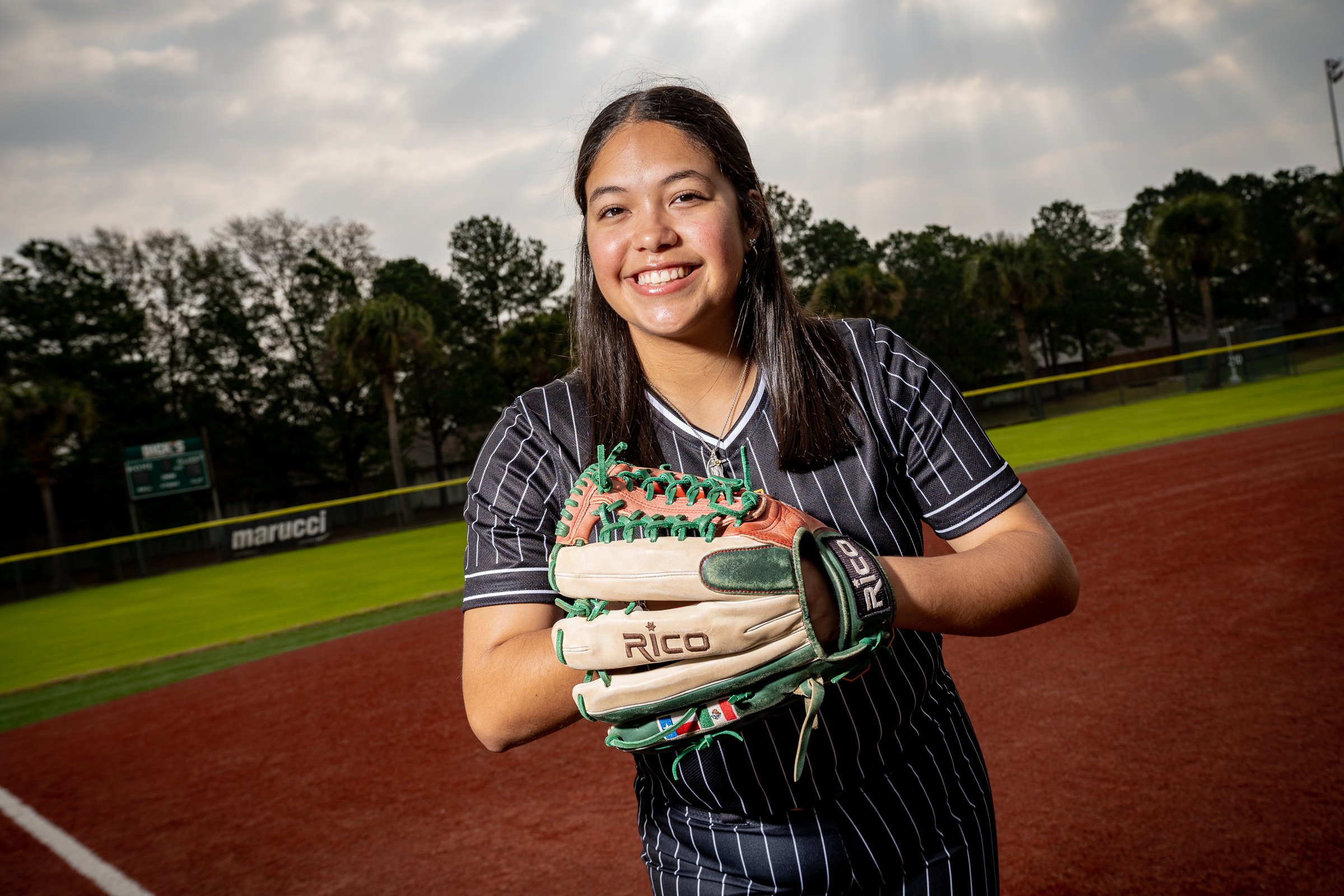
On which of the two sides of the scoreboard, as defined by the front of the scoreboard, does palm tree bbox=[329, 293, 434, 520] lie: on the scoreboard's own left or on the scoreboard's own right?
on the scoreboard's own left

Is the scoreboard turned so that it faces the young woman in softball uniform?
yes

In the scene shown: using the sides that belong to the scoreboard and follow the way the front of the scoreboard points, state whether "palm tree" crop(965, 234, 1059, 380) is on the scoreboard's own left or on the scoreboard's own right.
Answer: on the scoreboard's own left

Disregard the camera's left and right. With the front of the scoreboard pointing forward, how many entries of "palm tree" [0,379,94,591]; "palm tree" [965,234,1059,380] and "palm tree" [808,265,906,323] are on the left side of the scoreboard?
2

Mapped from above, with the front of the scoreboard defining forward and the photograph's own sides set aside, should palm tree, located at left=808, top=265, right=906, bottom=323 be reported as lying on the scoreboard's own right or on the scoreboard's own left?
on the scoreboard's own left

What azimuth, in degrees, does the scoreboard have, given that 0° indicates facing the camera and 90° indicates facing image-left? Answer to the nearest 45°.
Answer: approximately 0°

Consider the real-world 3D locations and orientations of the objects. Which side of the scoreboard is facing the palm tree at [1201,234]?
left

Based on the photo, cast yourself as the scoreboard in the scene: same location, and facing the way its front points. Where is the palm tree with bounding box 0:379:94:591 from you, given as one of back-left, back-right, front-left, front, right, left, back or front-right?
back-right
